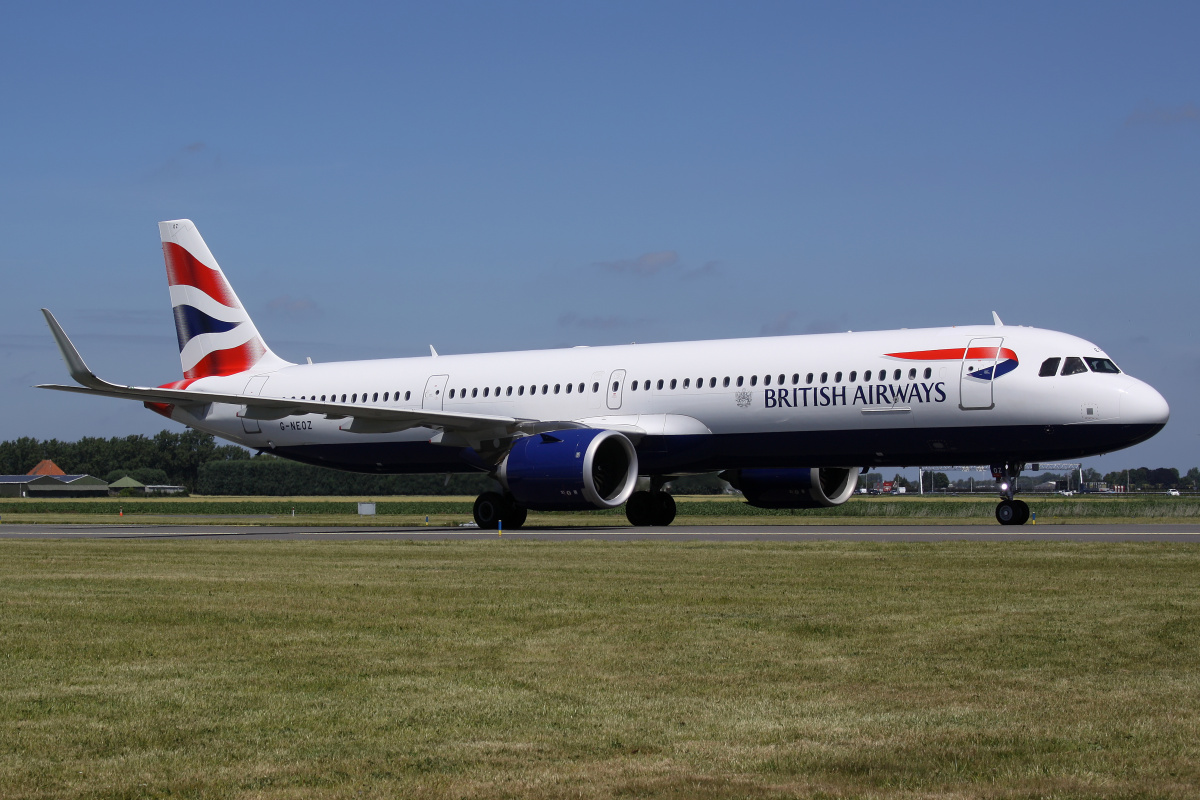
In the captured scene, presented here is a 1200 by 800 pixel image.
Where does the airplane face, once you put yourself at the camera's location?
facing the viewer and to the right of the viewer
